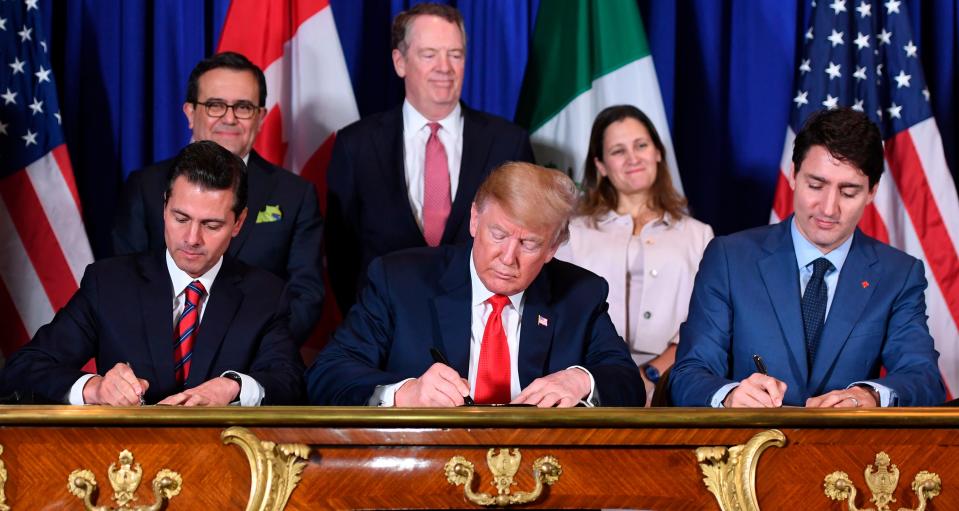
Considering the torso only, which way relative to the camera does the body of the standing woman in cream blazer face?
toward the camera

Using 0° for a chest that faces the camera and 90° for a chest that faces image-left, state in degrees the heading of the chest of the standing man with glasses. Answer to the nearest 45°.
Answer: approximately 0°

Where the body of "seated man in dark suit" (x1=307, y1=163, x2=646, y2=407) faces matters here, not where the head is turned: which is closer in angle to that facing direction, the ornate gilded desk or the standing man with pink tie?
the ornate gilded desk

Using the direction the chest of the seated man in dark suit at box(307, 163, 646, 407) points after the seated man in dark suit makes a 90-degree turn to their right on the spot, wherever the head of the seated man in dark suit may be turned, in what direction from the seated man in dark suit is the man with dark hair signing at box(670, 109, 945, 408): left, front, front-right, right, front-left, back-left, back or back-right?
back

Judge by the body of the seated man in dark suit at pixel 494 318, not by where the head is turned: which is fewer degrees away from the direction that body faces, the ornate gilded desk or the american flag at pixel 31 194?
the ornate gilded desk

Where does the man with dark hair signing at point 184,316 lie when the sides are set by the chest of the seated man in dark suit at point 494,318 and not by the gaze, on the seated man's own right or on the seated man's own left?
on the seated man's own right

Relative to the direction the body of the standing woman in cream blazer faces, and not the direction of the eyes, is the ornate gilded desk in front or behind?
in front

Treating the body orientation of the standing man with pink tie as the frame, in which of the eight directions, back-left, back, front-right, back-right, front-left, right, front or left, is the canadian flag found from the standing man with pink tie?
back-right

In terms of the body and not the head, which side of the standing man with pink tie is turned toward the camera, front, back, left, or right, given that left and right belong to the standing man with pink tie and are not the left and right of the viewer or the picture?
front

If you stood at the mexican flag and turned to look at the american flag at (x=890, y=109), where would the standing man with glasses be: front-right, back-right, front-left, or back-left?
back-right

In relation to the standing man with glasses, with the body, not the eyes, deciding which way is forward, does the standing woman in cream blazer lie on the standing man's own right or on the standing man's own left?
on the standing man's own left
